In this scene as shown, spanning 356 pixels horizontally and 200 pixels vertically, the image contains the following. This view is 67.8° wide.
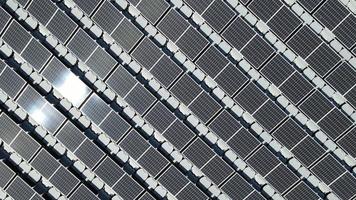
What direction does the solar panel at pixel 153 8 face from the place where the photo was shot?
facing the viewer and to the left of the viewer

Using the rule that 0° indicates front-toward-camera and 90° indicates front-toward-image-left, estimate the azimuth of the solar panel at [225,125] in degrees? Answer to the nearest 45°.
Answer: approximately 45°

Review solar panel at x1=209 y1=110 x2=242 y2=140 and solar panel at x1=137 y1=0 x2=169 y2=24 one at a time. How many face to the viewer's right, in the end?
0
